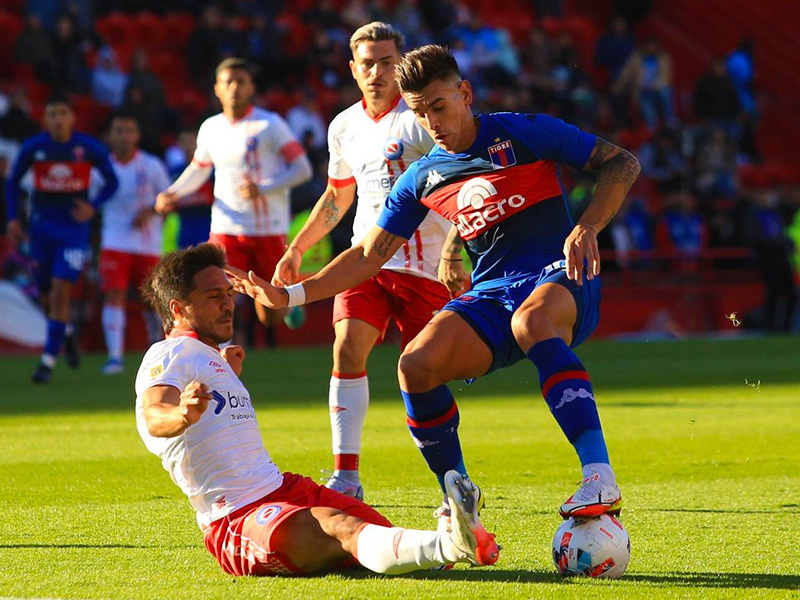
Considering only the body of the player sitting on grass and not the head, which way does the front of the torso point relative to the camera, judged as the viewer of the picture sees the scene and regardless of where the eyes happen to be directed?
to the viewer's right

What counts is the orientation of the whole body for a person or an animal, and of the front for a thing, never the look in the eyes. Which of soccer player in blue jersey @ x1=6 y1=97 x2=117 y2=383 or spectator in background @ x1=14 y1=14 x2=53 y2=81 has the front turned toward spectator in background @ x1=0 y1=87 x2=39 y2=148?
spectator in background @ x1=14 y1=14 x2=53 y2=81

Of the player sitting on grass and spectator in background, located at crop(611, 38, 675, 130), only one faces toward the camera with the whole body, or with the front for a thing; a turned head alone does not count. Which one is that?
the spectator in background

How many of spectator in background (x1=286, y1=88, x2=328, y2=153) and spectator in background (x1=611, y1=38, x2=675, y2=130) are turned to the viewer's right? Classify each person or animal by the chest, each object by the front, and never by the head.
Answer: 0

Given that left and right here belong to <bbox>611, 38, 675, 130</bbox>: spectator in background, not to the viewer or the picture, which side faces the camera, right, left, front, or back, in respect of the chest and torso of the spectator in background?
front

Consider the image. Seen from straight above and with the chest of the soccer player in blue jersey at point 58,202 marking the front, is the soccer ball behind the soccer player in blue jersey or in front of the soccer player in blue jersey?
in front

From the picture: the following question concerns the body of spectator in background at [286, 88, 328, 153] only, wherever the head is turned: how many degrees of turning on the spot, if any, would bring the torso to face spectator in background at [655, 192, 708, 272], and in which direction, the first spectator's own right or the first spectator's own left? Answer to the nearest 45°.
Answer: approximately 90° to the first spectator's own left

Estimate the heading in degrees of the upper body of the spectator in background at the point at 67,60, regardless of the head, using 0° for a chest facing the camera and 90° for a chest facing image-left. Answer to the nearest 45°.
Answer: approximately 0°

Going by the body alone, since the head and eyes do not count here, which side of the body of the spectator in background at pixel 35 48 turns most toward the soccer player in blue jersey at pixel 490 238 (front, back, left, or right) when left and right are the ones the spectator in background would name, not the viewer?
front

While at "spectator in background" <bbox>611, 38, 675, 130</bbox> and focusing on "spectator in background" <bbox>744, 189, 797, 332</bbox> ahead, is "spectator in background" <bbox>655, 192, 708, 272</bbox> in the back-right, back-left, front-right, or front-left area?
front-right

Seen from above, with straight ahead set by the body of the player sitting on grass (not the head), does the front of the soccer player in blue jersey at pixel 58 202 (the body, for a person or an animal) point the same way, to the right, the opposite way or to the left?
to the right

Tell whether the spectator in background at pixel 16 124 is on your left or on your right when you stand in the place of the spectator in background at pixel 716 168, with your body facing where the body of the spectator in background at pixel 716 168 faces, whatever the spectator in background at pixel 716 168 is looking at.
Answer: on your right

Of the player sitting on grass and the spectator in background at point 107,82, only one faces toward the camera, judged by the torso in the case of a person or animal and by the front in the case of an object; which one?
the spectator in background

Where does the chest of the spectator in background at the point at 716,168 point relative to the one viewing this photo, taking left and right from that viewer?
facing the viewer

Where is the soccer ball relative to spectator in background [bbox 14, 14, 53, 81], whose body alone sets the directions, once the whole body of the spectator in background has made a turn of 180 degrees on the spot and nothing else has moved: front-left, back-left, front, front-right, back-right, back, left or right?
back

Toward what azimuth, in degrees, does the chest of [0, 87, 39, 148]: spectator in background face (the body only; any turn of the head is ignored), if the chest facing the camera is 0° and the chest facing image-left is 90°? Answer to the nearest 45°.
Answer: approximately 0°
